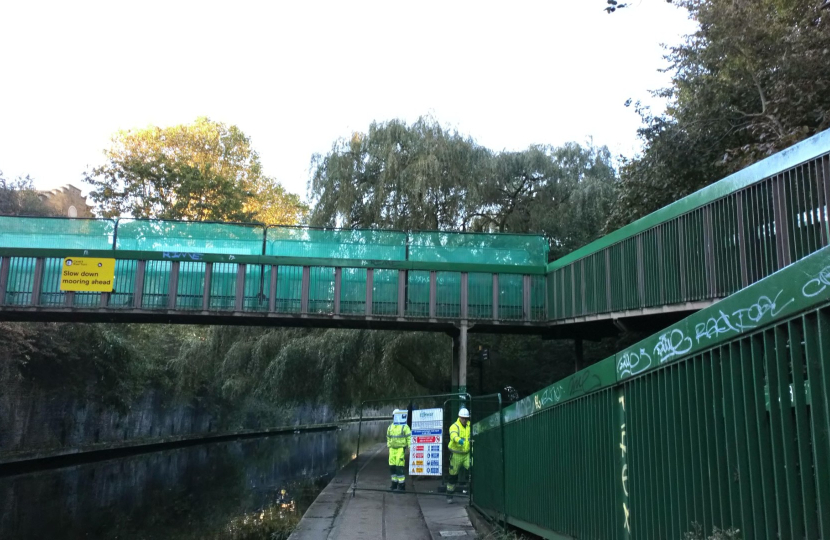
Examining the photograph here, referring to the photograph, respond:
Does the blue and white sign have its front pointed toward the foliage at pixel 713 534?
yes

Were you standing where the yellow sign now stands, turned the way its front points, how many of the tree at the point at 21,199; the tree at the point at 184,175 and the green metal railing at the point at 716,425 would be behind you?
2

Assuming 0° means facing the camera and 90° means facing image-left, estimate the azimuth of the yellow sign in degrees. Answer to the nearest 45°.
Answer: approximately 0°

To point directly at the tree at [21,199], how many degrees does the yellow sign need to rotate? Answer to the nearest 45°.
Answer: approximately 180°

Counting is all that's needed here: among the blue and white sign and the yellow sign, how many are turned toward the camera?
2

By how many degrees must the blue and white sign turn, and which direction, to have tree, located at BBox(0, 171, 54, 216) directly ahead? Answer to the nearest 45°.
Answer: approximately 135° to its right

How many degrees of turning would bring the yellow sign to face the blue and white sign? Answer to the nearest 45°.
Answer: approximately 45° to its left

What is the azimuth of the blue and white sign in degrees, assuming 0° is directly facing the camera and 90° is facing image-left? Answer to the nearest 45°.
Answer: approximately 0°

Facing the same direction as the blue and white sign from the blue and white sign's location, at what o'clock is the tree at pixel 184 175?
The tree is roughly at 5 o'clock from the blue and white sign.

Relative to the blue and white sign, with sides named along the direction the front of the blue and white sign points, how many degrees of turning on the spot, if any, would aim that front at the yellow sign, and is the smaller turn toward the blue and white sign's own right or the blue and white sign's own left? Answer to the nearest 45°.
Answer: approximately 135° to the blue and white sign's own right

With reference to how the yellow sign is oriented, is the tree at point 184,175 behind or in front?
behind
